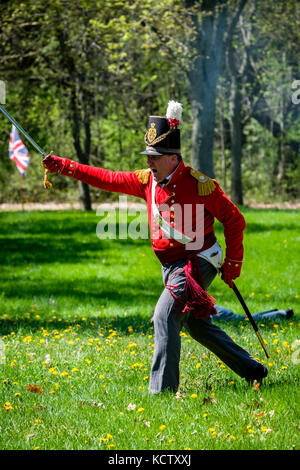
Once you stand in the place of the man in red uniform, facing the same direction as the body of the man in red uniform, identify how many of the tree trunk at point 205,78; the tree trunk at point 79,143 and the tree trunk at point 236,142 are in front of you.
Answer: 0

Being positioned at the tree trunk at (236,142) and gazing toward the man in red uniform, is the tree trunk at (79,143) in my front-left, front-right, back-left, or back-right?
front-right

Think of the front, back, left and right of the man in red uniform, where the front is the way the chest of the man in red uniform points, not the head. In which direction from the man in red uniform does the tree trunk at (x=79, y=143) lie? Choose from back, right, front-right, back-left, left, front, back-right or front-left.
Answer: back-right

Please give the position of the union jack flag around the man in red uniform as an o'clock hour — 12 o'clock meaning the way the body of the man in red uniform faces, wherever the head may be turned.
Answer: The union jack flag is roughly at 4 o'clock from the man in red uniform.

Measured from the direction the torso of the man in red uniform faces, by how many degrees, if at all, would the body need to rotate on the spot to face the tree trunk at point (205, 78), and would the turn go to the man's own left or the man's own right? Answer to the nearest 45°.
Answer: approximately 135° to the man's own right

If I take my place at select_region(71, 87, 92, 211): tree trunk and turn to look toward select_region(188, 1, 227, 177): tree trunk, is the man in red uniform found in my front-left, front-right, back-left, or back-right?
front-right

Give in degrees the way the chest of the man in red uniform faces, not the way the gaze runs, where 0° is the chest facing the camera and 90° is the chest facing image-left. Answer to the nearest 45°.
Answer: approximately 45°

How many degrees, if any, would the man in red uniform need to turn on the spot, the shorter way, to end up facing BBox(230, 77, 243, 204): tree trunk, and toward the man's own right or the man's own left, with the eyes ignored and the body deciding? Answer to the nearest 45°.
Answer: approximately 135° to the man's own right
